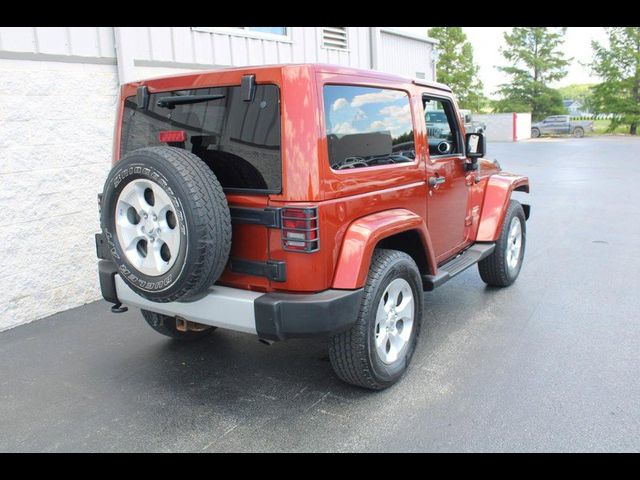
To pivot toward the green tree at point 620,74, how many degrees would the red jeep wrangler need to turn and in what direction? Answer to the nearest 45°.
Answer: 0° — it already faces it

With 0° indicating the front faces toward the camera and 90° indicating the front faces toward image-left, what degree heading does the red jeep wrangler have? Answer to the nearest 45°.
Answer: approximately 225°

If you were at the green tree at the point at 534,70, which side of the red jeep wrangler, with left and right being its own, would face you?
front

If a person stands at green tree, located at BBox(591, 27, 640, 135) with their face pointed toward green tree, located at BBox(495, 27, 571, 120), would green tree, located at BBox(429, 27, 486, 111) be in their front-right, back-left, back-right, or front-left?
front-left

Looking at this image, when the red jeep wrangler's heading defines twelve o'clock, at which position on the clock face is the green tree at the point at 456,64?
The green tree is roughly at 11 o'clock from the red jeep wrangler.
